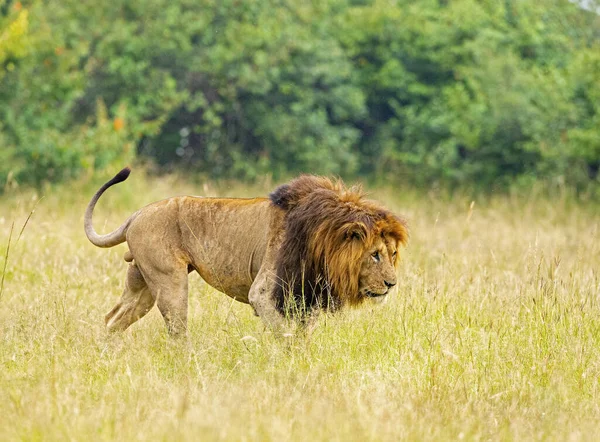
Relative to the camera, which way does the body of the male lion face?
to the viewer's right
